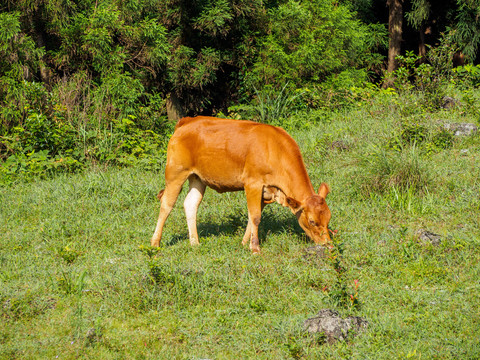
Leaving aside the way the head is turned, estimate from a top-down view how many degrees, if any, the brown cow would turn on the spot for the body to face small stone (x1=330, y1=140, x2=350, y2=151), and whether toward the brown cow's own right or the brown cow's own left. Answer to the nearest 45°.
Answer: approximately 45° to the brown cow's own left

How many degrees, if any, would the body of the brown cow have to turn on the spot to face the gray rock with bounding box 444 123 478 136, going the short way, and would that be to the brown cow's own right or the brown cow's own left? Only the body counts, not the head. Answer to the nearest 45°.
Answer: approximately 45° to the brown cow's own left

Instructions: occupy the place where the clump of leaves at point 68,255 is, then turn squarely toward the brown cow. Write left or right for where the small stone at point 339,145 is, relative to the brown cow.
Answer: left

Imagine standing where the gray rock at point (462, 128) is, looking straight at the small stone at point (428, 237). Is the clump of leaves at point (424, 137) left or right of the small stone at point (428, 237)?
right

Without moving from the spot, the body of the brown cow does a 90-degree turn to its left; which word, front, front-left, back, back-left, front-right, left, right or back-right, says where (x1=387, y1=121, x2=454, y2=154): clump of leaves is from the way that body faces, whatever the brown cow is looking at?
front-right

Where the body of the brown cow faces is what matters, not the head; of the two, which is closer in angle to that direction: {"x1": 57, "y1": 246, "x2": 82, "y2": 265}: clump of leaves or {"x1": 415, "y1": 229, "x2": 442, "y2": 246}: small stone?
the small stone

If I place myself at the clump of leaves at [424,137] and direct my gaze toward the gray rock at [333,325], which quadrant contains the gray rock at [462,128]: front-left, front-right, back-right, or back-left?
back-left

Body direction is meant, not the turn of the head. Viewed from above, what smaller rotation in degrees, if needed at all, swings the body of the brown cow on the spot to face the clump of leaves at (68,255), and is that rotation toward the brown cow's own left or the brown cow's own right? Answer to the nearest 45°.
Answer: approximately 180°

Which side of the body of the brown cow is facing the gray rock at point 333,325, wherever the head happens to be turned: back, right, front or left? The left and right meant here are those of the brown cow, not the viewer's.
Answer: right

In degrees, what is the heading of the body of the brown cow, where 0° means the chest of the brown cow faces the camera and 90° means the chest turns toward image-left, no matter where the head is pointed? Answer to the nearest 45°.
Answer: approximately 270°

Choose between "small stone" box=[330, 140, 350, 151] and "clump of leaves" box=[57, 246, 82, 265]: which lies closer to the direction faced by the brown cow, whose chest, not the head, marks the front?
the small stone
